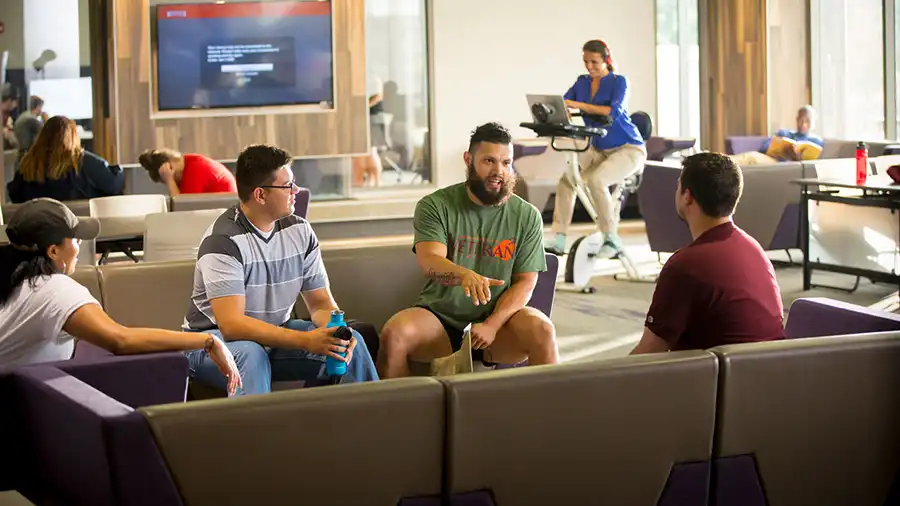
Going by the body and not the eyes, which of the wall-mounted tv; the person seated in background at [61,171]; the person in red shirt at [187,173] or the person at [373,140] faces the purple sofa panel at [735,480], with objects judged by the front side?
the wall-mounted tv

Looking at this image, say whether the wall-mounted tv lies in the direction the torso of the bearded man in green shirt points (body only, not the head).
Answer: no

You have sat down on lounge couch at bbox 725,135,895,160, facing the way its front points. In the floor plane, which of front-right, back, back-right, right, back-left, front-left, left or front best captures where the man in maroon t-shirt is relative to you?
front

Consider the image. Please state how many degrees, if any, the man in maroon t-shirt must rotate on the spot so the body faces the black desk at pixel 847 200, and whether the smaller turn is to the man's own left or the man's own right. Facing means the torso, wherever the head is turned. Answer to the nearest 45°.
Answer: approximately 45° to the man's own right

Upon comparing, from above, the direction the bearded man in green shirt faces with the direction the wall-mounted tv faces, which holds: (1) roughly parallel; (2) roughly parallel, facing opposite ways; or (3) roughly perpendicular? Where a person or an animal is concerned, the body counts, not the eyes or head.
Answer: roughly parallel

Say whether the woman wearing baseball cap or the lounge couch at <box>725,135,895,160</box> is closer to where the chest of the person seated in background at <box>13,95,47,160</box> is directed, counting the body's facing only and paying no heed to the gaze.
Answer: the lounge couch

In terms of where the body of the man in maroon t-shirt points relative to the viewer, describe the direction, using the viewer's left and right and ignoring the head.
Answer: facing away from the viewer and to the left of the viewer

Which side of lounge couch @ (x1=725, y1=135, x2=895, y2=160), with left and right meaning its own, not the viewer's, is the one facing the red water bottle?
front

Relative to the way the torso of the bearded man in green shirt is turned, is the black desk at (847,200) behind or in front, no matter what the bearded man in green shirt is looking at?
behind

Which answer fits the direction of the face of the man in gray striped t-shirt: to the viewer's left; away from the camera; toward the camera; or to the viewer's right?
to the viewer's right

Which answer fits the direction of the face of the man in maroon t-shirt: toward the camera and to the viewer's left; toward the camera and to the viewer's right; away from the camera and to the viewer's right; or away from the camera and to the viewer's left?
away from the camera and to the viewer's left

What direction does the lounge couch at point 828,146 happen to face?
toward the camera

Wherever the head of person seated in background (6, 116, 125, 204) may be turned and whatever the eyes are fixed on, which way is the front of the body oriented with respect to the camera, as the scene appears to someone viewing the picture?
away from the camera

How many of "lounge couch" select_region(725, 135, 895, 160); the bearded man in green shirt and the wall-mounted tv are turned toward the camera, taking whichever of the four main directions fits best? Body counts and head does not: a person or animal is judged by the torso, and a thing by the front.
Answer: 3
